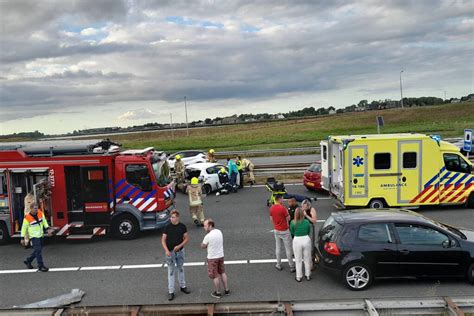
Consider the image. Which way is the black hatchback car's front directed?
to the viewer's right

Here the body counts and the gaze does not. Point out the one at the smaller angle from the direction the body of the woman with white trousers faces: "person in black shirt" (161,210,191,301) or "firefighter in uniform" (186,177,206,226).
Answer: the firefighter in uniform

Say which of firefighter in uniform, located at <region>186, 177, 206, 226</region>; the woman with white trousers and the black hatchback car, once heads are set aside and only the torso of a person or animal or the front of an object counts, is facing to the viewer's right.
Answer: the black hatchback car

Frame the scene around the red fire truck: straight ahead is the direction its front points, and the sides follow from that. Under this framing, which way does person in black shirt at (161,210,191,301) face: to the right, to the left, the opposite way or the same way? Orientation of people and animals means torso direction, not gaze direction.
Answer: to the right

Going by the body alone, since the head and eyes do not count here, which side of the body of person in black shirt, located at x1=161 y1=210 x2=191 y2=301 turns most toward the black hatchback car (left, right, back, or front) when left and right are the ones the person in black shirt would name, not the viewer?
left

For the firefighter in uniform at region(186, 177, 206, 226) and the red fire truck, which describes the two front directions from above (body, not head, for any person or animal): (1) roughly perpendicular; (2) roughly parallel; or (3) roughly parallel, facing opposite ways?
roughly perpendicular

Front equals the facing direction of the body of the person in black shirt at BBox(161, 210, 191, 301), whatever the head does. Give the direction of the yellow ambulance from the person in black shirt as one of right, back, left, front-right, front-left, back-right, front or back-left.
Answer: back-left

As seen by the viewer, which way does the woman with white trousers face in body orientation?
away from the camera

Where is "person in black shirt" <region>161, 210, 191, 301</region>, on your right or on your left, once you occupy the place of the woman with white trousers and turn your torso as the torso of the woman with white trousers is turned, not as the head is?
on your left

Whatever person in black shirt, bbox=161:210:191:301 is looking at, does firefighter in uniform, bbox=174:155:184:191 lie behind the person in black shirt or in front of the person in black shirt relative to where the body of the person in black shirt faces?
behind

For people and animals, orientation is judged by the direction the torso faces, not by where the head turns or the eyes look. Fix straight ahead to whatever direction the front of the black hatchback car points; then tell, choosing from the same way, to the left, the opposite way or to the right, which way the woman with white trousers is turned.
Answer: to the left

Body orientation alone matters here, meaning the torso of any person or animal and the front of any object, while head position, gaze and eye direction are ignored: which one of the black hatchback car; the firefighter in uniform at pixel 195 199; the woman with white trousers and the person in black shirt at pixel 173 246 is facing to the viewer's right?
the black hatchback car

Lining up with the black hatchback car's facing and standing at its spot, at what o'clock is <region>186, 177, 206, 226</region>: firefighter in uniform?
The firefighter in uniform is roughly at 7 o'clock from the black hatchback car.

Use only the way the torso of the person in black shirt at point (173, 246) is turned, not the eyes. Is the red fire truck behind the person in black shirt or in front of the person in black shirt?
behind
